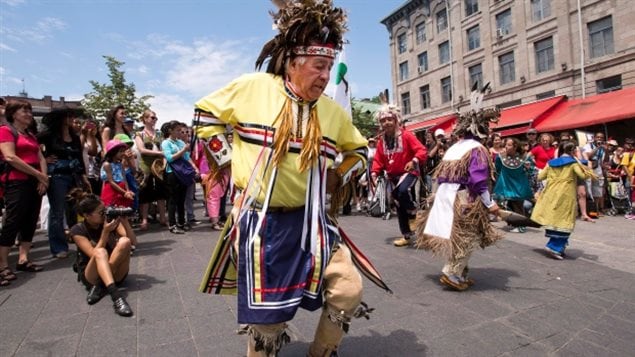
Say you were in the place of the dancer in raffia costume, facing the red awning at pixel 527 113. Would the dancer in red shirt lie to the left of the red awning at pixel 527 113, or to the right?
left

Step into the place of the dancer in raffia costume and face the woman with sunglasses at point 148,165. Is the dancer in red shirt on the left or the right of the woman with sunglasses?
right

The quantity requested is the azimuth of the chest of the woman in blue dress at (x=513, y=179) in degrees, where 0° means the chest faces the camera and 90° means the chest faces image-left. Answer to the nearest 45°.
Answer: approximately 0°

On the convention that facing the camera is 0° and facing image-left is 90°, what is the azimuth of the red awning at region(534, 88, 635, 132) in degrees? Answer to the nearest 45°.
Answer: approximately 45°

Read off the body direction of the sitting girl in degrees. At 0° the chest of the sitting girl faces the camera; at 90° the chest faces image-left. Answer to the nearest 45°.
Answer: approximately 315°

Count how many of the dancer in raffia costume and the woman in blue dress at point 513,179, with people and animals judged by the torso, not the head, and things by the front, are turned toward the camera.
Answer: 1

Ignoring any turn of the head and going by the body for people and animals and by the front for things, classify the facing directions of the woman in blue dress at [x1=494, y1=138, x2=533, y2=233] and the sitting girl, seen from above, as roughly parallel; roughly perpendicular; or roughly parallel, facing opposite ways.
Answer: roughly perpendicular

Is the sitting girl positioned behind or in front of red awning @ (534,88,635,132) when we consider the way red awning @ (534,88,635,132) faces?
in front

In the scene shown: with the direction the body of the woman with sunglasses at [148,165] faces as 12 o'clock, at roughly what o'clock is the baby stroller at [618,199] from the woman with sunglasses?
The baby stroller is roughly at 11 o'clock from the woman with sunglasses.

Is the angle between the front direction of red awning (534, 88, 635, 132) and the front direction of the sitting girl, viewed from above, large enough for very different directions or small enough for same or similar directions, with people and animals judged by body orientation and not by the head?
very different directions
